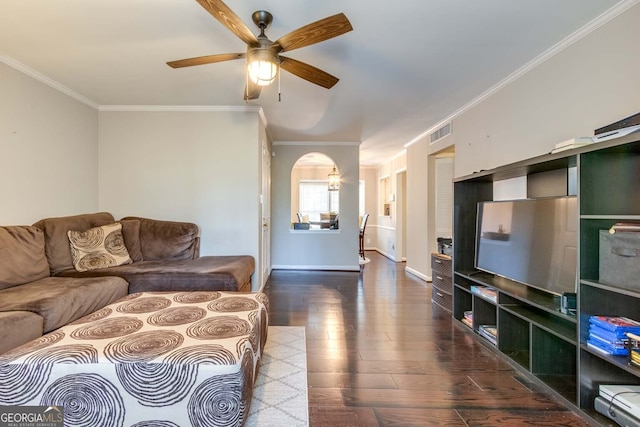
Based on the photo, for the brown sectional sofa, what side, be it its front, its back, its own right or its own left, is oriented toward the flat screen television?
front

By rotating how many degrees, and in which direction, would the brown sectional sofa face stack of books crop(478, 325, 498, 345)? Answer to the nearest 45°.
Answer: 0° — it already faces it

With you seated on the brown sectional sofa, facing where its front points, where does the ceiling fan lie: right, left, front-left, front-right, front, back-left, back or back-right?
front

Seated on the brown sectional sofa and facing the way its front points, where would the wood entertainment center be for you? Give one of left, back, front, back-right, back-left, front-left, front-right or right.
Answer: front

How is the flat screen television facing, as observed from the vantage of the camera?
facing the viewer and to the left of the viewer

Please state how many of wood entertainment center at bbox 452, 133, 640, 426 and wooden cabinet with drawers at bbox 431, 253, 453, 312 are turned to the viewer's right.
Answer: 0

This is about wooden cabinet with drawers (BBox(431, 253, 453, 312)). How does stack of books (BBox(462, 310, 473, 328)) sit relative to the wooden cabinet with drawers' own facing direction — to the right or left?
on its left

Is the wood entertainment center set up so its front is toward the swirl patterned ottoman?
yes

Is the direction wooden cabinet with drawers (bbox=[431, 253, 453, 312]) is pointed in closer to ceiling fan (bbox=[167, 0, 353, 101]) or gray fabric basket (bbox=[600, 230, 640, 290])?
the ceiling fan

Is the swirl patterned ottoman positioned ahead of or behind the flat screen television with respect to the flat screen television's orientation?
ahead

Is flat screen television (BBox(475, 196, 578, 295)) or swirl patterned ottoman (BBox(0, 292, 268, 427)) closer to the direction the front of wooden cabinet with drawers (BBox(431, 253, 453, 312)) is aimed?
the swirl patterned ottoman

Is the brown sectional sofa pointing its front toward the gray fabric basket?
yes

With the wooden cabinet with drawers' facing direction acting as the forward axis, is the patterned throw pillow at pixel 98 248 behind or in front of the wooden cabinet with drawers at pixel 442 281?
in front

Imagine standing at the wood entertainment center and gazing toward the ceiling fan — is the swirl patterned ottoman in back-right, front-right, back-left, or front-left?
front-left

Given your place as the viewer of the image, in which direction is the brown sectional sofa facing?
facing the viewer and to the right of the viewer
